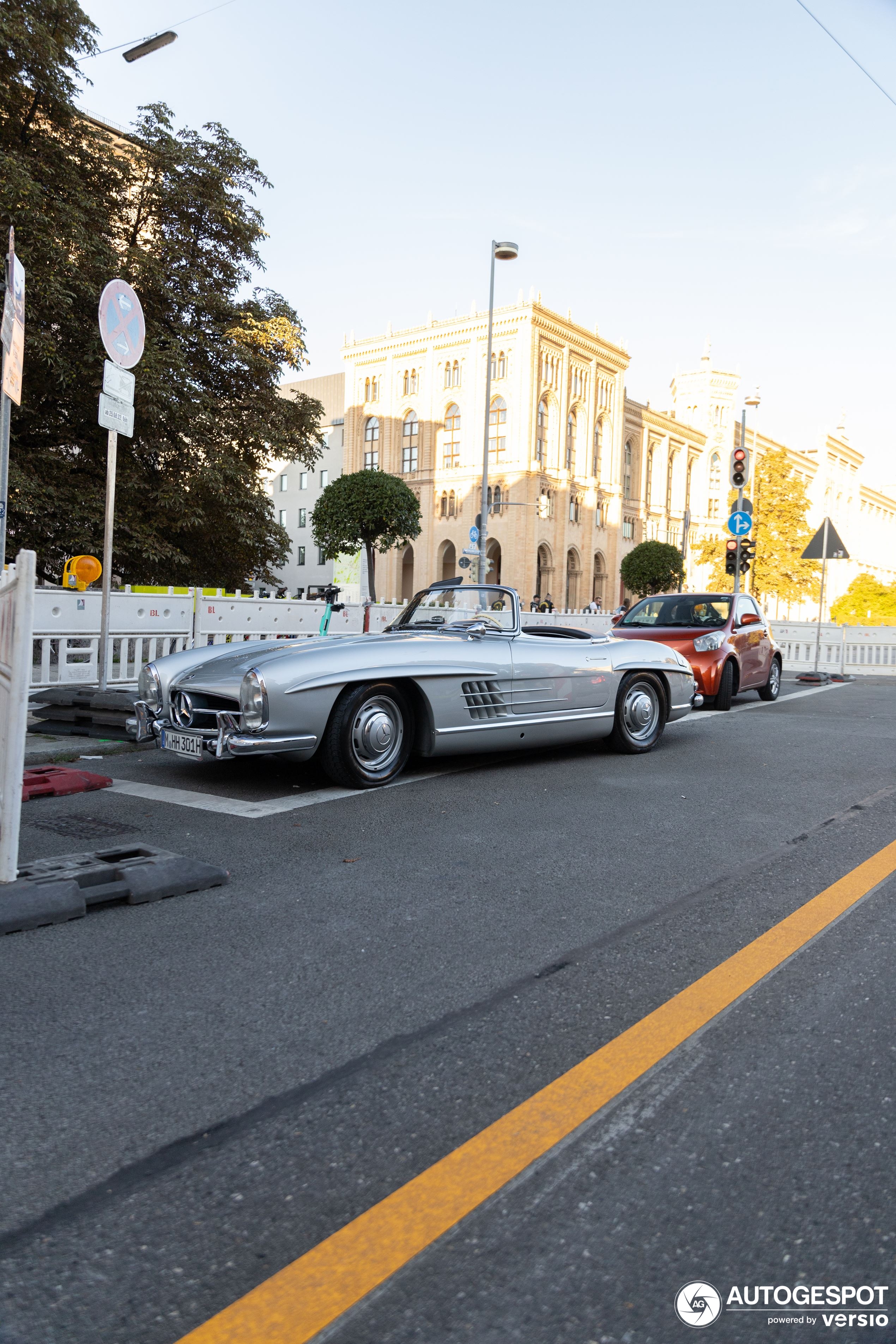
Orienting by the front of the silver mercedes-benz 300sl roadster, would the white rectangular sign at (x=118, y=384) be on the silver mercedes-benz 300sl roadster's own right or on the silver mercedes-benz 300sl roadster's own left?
on the silver mercedes-benz 300sl roadster's own right

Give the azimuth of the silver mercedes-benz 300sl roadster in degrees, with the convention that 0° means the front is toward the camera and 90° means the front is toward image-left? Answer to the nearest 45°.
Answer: approximately 45°

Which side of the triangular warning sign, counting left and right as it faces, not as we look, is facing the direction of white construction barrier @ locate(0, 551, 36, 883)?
back

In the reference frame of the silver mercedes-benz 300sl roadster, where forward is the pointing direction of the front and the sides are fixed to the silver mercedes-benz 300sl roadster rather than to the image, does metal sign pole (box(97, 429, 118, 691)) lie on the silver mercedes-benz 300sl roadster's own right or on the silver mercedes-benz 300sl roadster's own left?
on the silver mercedes-benz 300sl roadster's own right

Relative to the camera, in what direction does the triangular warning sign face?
facing away from the viewer

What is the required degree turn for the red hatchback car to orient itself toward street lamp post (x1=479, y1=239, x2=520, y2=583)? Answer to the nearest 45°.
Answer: approximately 135° to its right

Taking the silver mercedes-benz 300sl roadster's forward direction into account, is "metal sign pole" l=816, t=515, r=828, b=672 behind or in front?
behind

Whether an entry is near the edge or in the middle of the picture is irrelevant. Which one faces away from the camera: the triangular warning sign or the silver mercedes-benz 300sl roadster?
the triangular warning sign

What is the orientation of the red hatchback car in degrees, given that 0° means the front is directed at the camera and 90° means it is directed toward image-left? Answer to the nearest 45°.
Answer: approximately 45°

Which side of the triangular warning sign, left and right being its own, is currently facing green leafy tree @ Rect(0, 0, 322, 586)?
left
